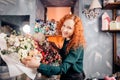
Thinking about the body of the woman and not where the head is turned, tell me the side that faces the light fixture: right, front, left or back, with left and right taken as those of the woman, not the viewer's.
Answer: back
